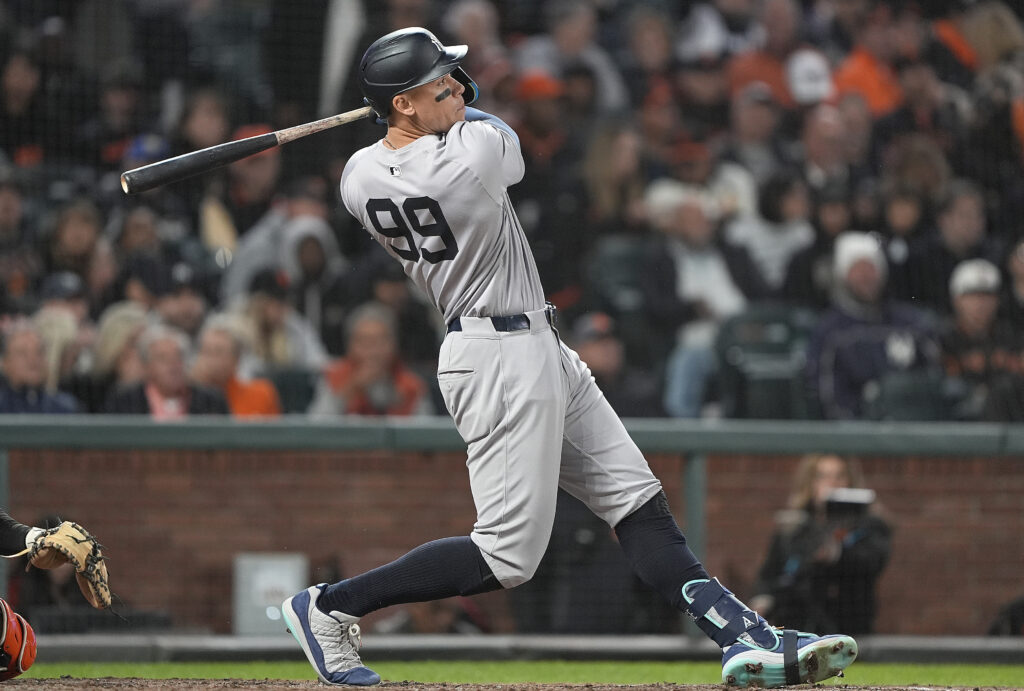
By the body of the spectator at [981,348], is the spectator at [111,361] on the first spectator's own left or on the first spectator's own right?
on the first spectator's own right

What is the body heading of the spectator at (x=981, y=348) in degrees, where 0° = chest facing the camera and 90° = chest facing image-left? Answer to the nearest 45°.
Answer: approximately 0°

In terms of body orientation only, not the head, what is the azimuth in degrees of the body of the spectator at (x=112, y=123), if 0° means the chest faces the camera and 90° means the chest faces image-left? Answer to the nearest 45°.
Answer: approximately 0°
